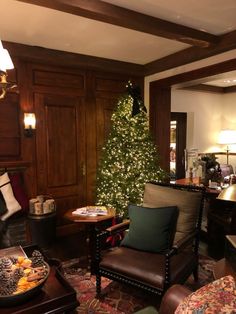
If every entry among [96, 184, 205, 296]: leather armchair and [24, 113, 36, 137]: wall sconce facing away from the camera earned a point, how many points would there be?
0

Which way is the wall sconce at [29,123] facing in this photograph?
toward the camera

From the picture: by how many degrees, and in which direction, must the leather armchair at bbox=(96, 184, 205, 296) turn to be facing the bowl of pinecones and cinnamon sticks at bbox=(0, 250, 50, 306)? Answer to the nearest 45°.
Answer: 0° — it already faces it

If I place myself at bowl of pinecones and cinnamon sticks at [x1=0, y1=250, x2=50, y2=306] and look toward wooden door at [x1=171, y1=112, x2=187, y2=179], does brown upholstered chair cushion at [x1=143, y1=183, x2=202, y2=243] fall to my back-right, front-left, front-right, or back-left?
front-right

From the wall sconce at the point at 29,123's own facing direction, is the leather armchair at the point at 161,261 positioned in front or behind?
in front

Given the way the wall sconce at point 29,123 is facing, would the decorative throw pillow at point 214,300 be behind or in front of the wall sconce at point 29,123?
in front

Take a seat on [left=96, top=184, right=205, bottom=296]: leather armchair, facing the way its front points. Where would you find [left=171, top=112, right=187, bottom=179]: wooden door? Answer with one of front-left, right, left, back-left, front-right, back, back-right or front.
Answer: back-right

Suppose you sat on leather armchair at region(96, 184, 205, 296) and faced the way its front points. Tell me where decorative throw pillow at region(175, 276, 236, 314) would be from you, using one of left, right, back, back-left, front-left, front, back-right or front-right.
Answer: front-left

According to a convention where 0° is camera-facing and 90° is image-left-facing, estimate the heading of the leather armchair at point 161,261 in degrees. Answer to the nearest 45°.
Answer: approximately 45°

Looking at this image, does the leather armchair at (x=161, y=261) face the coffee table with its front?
yes

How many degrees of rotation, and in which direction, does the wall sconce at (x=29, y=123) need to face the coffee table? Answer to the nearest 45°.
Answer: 0° — it already faces it

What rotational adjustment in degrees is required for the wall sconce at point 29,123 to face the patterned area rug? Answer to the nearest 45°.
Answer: approximately 45° to its left

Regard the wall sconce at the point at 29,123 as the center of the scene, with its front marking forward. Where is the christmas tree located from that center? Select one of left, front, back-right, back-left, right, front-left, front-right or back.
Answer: left

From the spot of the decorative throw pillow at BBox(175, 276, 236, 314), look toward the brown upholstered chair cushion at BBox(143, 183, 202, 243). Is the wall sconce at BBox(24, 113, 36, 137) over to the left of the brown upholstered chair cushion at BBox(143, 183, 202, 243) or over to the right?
left

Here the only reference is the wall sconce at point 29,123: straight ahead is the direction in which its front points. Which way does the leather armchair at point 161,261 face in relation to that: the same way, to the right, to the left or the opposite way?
to the right

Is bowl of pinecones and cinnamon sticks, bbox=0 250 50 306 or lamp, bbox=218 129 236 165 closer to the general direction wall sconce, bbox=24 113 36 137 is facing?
the bowl of pinecones and cinnamon sticks
